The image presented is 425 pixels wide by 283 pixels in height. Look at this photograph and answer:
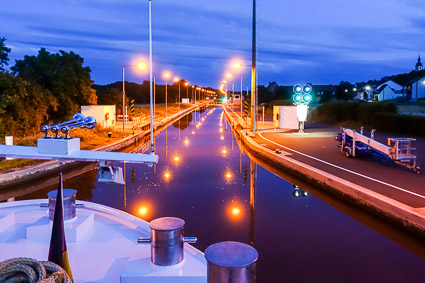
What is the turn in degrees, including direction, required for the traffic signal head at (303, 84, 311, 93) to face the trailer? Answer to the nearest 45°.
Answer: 0° — it already faces it

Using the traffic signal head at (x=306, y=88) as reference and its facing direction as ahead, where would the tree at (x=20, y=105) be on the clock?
The tree is roughly at 2 o'clock from the traffic signal head.

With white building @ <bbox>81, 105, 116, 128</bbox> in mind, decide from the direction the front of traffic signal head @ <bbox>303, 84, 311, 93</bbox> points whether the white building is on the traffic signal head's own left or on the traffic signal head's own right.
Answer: on the traffic signal head's own right

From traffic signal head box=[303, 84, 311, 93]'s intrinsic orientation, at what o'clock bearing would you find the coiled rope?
The coiled rope is roughly at 12 o'clock from the traffic signal head.

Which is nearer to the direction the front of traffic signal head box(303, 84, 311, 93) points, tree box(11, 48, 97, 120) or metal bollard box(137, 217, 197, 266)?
the metal bollard

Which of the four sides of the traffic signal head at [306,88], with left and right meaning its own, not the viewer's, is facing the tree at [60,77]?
right

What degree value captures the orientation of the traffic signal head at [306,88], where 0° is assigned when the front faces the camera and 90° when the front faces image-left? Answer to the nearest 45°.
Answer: approximately 0°
